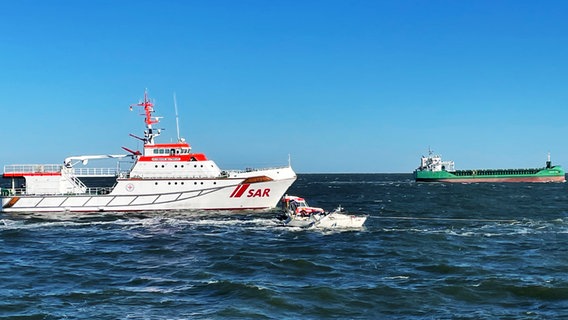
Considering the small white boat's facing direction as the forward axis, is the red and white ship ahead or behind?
behind

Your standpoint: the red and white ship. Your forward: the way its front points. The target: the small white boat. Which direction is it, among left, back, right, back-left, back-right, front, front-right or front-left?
front-right

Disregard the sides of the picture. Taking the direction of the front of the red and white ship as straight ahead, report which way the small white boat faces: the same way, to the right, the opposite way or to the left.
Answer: the same way

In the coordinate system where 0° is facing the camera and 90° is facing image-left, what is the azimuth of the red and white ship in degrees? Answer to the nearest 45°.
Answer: approximately 270°

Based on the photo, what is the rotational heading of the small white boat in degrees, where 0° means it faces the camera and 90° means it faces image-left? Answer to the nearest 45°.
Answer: approximately 270°

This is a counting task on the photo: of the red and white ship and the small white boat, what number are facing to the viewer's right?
2
